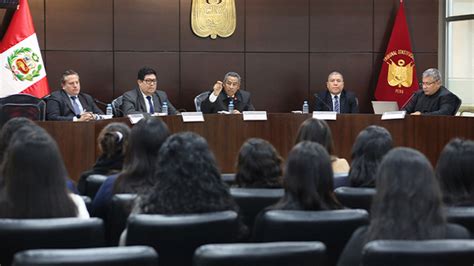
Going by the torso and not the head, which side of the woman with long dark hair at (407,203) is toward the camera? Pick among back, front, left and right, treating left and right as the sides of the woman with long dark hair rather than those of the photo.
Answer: back

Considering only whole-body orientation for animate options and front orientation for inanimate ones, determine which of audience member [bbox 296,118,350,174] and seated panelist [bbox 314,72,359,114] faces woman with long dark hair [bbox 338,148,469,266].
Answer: the seated panelist

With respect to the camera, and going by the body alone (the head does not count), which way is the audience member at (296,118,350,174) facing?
away from the camera

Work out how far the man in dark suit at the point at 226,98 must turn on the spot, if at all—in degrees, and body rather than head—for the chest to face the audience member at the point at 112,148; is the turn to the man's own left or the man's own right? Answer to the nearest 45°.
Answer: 0° — they already face them

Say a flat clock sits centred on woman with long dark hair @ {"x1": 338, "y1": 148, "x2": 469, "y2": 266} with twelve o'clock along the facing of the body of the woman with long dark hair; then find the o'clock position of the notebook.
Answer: The notebook is roughly at 12 o'clock from the woman with long dark hair.

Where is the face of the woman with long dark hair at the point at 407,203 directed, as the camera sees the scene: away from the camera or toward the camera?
away from the camera

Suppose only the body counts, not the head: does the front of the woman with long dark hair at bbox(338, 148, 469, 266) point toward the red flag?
yes

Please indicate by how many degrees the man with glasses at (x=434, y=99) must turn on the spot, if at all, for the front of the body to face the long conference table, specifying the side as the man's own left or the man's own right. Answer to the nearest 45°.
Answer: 0° — they already face it

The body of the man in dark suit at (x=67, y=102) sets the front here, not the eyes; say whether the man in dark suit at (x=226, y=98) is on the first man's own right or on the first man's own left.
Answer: on the first man's own left

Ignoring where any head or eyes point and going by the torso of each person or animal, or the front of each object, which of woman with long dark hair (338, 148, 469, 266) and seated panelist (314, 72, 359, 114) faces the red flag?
the woman with long dark hair

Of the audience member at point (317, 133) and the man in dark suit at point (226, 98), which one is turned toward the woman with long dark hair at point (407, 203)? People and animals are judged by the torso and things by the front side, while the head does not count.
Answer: the man in dark suit

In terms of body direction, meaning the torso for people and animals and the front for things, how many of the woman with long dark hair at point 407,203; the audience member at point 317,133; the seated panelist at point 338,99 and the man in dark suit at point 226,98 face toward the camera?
2

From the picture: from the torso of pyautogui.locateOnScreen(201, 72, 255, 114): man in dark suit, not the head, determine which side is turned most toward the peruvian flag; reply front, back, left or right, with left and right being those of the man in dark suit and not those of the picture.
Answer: right

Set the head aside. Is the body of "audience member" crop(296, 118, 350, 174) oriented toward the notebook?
yes
